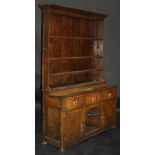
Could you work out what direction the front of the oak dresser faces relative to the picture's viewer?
facing the viewer and to the right of the viewer
